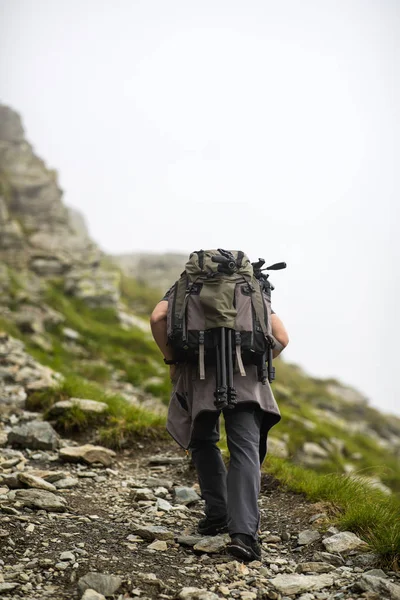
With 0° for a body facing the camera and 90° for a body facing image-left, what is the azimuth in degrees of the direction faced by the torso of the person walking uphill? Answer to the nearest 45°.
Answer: approximately 180°

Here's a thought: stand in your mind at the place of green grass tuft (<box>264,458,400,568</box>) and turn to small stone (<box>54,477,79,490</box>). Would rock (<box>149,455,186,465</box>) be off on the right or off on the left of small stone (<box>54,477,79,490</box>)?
right

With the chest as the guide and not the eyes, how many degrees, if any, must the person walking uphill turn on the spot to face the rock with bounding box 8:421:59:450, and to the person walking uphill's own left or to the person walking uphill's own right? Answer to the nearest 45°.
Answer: approximately 45° to the person walking uphill's own left

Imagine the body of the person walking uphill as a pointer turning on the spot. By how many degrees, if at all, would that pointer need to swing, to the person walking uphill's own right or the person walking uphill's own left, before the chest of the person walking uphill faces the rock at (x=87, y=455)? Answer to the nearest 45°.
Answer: approximately 45° to the person walking uphill's own left

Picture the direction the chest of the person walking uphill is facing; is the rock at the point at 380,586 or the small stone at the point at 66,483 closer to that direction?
the small stone

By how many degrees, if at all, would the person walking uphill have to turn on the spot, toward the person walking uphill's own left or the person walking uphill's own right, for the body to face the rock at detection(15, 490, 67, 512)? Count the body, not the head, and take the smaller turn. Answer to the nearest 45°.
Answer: approximately 90° to the person walking uphill's own left

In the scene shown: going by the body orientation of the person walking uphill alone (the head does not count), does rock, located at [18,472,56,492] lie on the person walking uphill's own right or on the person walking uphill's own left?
on the person walking uphill's own left
